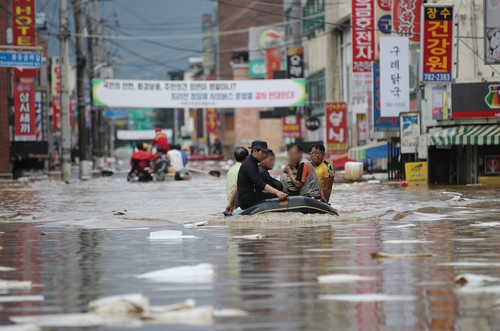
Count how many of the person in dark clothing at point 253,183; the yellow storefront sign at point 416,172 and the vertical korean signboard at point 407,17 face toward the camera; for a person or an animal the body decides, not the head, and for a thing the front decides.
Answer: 2

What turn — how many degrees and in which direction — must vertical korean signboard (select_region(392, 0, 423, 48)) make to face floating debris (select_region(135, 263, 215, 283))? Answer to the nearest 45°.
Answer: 0° — it already faces it

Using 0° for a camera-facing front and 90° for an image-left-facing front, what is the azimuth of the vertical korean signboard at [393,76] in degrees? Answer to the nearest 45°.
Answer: approximately 0°

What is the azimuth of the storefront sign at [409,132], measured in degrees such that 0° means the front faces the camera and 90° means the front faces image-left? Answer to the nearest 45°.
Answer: approximately 0°

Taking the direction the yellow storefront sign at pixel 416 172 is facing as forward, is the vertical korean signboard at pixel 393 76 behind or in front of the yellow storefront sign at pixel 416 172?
behind

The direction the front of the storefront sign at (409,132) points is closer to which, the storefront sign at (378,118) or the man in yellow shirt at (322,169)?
the man in yellow shirt

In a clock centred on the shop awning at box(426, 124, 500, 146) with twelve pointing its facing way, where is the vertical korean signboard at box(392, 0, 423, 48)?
The vertical korean signboard is roughly at 4 o'clock from the shop awning.
